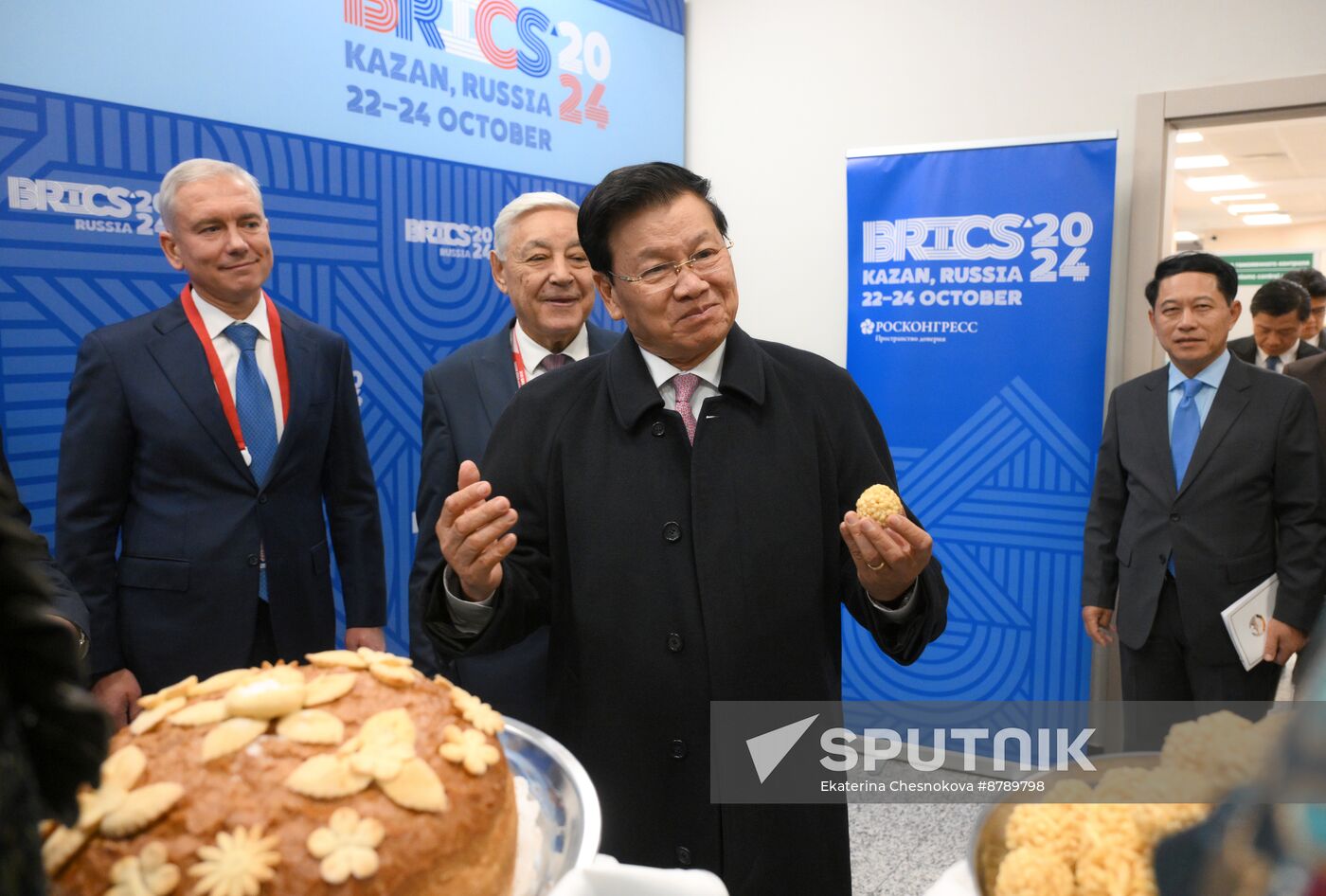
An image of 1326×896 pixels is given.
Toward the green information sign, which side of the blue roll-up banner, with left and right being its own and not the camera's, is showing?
back

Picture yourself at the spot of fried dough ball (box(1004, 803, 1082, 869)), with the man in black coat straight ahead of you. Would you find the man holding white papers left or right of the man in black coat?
right

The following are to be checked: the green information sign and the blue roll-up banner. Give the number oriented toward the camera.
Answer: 2

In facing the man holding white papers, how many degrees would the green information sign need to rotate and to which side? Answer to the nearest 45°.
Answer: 0° — it already faces them

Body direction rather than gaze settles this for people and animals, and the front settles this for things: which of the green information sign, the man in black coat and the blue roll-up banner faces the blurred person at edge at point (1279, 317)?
the green information sign

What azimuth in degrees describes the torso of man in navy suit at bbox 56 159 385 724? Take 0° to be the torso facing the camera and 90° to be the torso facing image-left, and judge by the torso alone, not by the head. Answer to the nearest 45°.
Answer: approximately 315°

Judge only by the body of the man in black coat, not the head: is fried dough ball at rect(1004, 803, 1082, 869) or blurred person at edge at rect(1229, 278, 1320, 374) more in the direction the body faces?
the fried dough ball

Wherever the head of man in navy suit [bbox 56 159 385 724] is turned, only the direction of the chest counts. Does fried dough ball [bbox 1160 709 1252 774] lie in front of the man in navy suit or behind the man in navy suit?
in front

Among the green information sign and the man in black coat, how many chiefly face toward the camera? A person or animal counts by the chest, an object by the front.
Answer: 2

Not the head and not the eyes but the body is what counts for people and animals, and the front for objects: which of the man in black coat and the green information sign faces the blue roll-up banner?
the green information sign

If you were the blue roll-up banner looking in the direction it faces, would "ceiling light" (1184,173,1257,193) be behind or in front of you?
behind

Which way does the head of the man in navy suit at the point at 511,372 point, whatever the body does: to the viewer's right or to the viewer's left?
to the viewer's right

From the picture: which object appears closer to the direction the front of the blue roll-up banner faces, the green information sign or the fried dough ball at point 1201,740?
the fried dough ball
